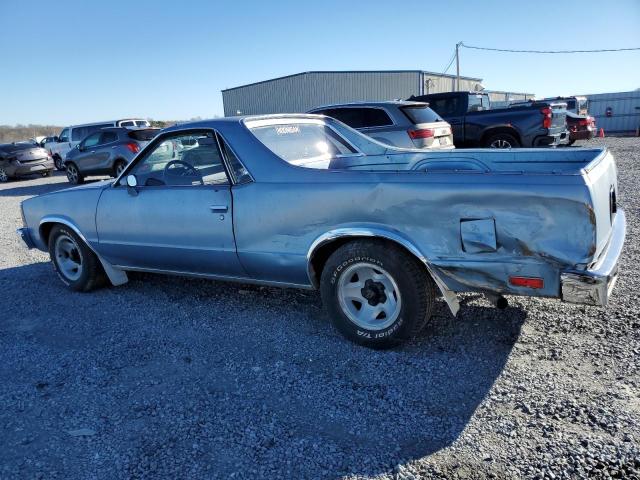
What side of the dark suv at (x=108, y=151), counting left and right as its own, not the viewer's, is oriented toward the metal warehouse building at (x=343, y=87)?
right

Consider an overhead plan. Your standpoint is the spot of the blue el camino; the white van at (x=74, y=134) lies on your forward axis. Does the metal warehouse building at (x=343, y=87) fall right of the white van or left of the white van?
right

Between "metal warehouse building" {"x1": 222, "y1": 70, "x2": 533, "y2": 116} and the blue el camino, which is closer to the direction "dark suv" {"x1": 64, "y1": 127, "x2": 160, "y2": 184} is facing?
the metal warehouse building

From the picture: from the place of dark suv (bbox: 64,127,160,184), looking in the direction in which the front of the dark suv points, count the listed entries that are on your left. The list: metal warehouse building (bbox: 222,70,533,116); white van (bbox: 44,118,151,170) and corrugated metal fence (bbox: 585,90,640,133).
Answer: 0

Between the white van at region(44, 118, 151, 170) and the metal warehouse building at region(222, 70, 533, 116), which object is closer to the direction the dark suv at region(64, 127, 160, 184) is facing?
the white van

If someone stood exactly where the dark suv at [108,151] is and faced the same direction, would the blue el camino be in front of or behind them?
behind

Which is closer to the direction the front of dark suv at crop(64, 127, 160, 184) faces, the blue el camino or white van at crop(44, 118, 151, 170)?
the white van

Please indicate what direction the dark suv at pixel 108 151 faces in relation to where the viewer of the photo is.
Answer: facing away from the viewer and to the left of the viewer

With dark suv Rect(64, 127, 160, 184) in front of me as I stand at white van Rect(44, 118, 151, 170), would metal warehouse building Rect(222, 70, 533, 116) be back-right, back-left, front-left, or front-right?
back-left

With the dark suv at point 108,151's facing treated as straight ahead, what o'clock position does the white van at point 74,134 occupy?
The white van is roughly at 1 o'clock from the dark suv.

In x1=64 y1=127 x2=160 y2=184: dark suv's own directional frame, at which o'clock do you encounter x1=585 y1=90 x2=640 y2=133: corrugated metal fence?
The corrugated metal fence is roughly at 4 o'clock from the dark suv.
